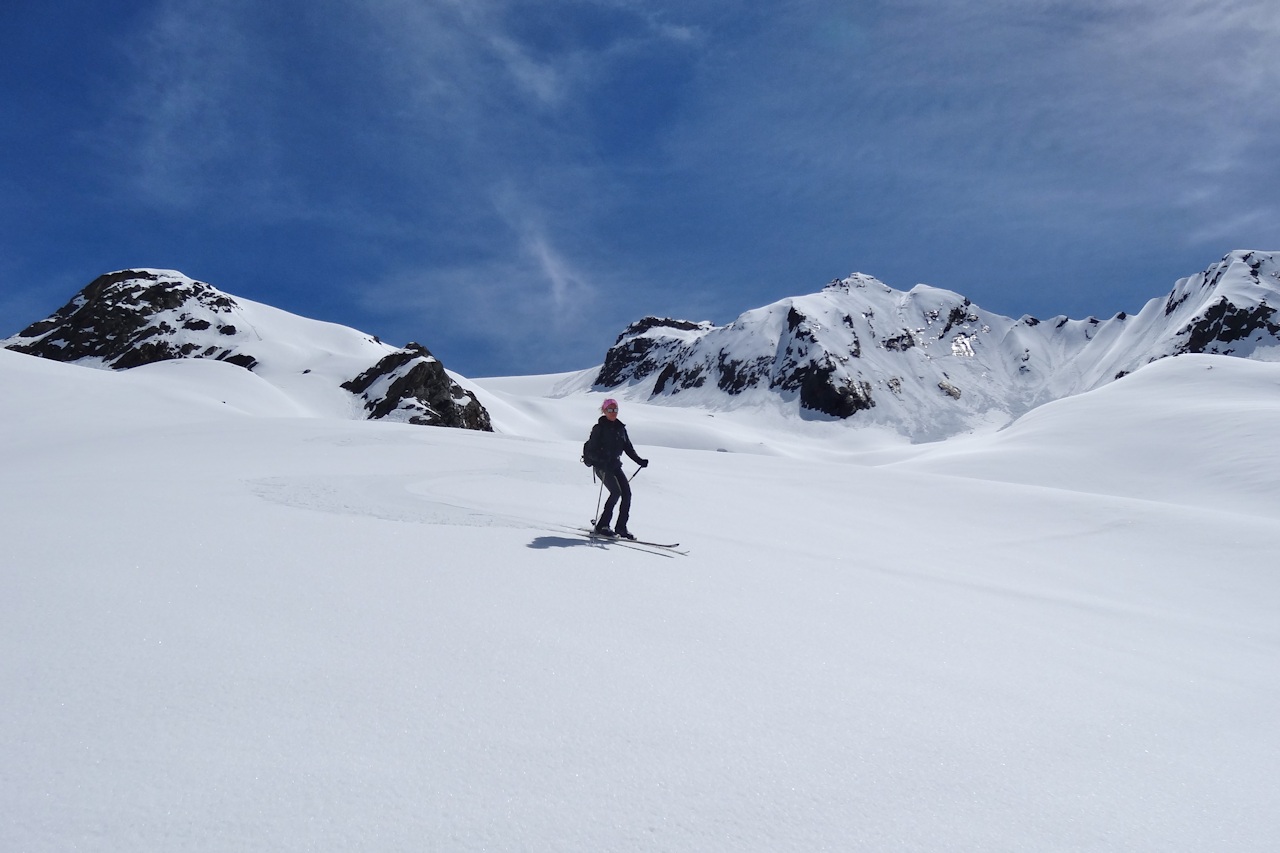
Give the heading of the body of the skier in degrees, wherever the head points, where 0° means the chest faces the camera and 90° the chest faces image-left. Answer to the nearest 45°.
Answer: approximately 315°
